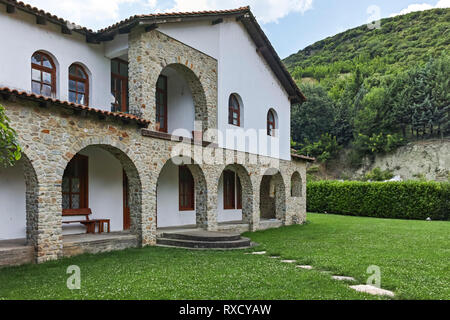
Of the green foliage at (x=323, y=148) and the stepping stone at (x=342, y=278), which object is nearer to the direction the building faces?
the stepping stone

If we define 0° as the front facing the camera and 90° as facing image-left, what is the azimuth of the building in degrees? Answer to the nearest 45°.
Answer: approximately 315°

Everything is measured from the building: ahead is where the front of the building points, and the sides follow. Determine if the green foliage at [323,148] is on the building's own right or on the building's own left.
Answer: on the building's own left

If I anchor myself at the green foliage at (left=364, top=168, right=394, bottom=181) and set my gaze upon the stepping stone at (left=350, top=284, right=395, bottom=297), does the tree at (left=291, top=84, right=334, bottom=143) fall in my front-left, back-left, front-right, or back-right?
back-right

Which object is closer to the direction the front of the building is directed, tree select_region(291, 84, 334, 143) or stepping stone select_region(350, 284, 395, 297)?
the stepping stone

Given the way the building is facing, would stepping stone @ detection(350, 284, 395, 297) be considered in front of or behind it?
in front

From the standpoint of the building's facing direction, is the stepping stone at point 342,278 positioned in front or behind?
in front

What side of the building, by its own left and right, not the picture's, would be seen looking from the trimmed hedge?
left

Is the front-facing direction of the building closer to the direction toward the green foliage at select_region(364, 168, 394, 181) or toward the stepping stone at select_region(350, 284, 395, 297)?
the stepping stone

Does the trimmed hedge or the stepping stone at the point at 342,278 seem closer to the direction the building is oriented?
the stepping stone

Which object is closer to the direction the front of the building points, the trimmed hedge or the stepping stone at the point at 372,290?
the stepping stone
